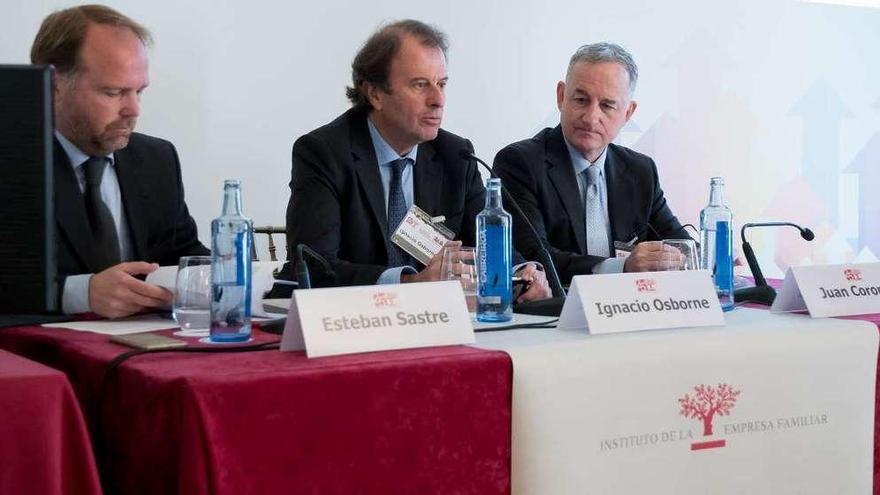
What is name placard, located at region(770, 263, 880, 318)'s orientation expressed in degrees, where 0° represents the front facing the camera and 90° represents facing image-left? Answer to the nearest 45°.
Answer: approximately 315°

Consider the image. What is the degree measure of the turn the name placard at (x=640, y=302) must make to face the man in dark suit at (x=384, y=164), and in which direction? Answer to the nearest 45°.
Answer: approximately 180°

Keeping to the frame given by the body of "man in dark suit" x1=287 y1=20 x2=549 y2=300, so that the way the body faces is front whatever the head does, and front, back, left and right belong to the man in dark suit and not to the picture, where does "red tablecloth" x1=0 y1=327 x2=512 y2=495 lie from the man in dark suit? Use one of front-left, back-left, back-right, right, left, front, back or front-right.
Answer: front-right

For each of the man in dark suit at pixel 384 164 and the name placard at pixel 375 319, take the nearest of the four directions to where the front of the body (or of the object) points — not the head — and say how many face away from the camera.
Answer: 0

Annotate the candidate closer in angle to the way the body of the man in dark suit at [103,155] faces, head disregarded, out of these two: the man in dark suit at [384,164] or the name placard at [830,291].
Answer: the name placard

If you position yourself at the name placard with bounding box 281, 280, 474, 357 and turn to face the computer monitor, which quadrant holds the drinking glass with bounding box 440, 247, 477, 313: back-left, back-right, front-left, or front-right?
back-right

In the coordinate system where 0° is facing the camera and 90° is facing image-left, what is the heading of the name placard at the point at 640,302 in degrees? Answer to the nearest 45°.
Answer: approximately 315°

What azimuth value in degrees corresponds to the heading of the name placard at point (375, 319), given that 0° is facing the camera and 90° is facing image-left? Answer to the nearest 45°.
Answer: approximately 315°

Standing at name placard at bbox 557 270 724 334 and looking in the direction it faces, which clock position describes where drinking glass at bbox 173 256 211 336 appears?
The drinking glass is roughly at 4 o'clock from the name placard.

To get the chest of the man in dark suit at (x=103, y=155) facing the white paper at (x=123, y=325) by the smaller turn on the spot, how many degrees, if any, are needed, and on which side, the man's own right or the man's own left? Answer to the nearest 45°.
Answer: approximately 45° to the man's own right
